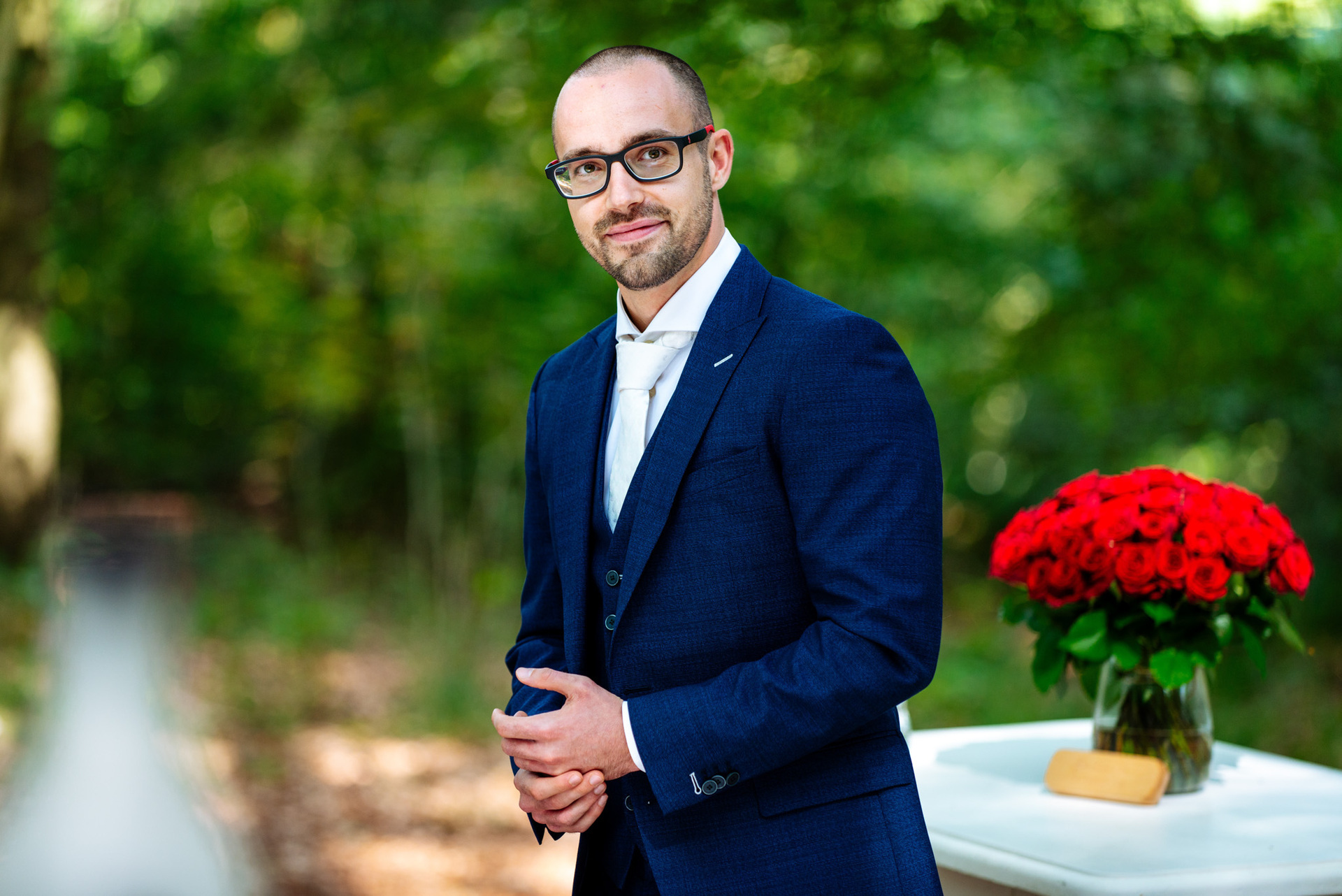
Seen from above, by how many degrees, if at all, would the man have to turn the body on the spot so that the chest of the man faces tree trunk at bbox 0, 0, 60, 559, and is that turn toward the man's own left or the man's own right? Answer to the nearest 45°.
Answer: approximately 90° to the man's own right

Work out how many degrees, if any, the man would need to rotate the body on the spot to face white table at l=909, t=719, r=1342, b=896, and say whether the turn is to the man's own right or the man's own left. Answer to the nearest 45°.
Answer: approximately 180°

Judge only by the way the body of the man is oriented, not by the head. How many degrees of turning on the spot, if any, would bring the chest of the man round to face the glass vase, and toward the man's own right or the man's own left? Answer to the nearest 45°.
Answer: approximately 180°

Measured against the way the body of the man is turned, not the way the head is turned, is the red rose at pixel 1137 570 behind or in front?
behind

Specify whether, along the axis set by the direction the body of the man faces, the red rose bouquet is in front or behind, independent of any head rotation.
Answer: behind

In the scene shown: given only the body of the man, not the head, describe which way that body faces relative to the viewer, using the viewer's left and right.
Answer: facing the viewer and to the left of the viewer
